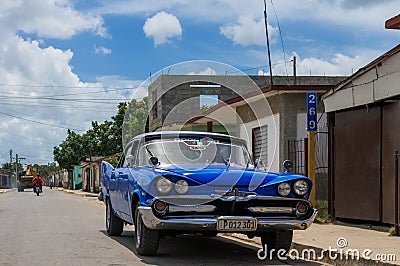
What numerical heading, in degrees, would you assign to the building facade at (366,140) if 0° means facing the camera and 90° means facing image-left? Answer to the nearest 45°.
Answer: approximately 45°

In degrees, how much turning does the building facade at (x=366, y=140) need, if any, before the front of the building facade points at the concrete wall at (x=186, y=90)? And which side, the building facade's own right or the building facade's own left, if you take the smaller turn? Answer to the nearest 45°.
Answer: approximately 90° to the building facade's own right

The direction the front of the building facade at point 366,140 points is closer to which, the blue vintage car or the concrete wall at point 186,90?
the blue vintage car
